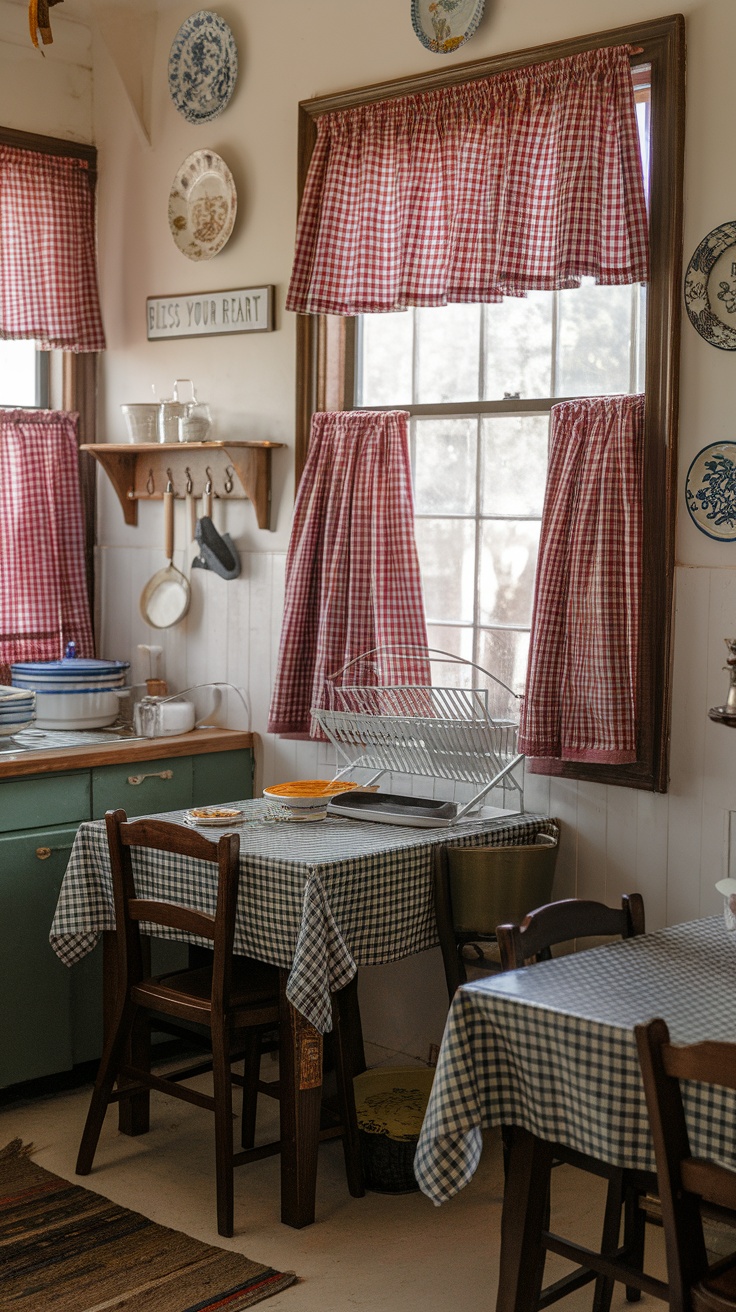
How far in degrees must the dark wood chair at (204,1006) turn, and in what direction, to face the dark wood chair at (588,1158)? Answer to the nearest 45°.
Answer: approximately 90° to its right

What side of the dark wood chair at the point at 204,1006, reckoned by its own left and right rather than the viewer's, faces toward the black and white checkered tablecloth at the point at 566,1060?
right

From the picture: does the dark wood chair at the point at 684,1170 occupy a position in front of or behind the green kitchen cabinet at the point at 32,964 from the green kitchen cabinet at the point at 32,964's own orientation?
in front

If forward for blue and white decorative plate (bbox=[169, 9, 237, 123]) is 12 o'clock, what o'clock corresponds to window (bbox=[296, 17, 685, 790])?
The window is roughly at 9 o'clock from the blue and white decorative plate.

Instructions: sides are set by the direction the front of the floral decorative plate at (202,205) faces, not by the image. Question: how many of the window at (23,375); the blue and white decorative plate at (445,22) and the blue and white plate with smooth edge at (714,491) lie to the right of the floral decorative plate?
1

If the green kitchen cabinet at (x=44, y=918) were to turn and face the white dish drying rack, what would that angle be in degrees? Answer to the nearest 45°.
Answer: approximately 45° to its left

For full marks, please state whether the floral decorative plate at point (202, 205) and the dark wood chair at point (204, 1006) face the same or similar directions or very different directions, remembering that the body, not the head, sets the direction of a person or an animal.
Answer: very different directions

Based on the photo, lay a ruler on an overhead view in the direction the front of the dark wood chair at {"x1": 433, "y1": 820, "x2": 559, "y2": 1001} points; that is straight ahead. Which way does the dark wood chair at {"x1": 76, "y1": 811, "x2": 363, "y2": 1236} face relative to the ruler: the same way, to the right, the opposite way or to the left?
to the right

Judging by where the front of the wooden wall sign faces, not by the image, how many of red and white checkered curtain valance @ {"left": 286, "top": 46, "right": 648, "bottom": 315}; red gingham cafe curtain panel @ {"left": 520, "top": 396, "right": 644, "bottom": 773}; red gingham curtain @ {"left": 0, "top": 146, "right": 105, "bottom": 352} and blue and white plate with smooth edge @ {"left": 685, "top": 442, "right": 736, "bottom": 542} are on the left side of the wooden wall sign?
3
